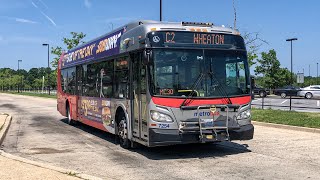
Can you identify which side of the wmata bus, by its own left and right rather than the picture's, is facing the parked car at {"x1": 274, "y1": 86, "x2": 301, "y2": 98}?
left

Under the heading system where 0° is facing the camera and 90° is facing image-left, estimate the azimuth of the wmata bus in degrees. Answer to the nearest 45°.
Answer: approximately 315°
